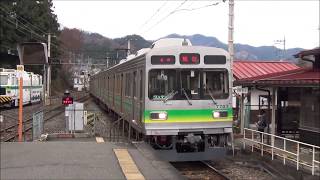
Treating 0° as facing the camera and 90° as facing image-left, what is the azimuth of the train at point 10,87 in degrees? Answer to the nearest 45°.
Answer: approximately 45°

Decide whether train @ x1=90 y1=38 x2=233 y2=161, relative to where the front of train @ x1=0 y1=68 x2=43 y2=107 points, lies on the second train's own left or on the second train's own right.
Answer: on the second train's own left

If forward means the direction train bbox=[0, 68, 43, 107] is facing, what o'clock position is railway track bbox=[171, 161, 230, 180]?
The railway track is roughly at 10 o'clock from the train.

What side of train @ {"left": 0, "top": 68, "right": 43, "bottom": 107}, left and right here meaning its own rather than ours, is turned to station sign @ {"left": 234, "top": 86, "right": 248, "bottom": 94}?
left

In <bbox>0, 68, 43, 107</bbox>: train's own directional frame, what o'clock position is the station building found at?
The station building is roughly at 10 o'clock from the train.
